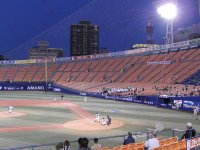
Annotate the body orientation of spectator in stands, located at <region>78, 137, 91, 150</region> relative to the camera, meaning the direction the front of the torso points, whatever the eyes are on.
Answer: away from the camera
